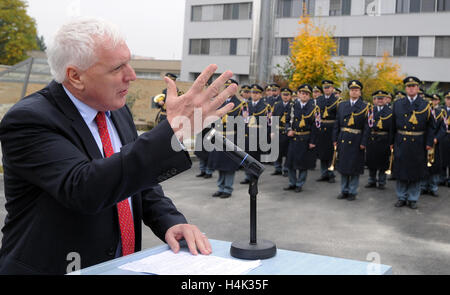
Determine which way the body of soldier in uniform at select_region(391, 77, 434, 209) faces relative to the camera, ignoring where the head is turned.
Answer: toward the camera

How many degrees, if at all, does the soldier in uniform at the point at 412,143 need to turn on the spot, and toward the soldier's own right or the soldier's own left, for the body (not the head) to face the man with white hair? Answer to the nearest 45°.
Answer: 0° — they already face them

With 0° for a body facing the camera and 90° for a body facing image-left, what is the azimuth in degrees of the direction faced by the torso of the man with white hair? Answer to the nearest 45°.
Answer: approximately 315°

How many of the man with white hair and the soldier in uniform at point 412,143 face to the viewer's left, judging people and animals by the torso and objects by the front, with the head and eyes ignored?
0

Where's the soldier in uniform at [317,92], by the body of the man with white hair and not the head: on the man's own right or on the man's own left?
on the man's own left

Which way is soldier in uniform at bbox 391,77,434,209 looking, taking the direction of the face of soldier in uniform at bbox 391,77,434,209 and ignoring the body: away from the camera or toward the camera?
toward the camera

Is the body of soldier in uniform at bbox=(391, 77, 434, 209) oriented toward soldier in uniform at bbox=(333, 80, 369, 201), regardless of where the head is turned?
no

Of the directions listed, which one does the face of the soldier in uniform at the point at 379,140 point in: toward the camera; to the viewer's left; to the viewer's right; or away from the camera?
toward the camera

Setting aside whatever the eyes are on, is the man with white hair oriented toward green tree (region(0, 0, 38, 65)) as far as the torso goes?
no

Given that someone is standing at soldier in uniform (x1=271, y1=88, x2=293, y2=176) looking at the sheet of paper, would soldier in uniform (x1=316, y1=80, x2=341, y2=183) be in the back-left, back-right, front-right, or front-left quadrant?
front-left

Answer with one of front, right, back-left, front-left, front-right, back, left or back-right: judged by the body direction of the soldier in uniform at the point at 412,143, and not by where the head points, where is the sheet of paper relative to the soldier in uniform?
front

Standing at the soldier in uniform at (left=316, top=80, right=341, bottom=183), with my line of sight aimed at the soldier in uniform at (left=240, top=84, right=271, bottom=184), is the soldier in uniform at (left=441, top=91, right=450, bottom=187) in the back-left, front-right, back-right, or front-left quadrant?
back-left
